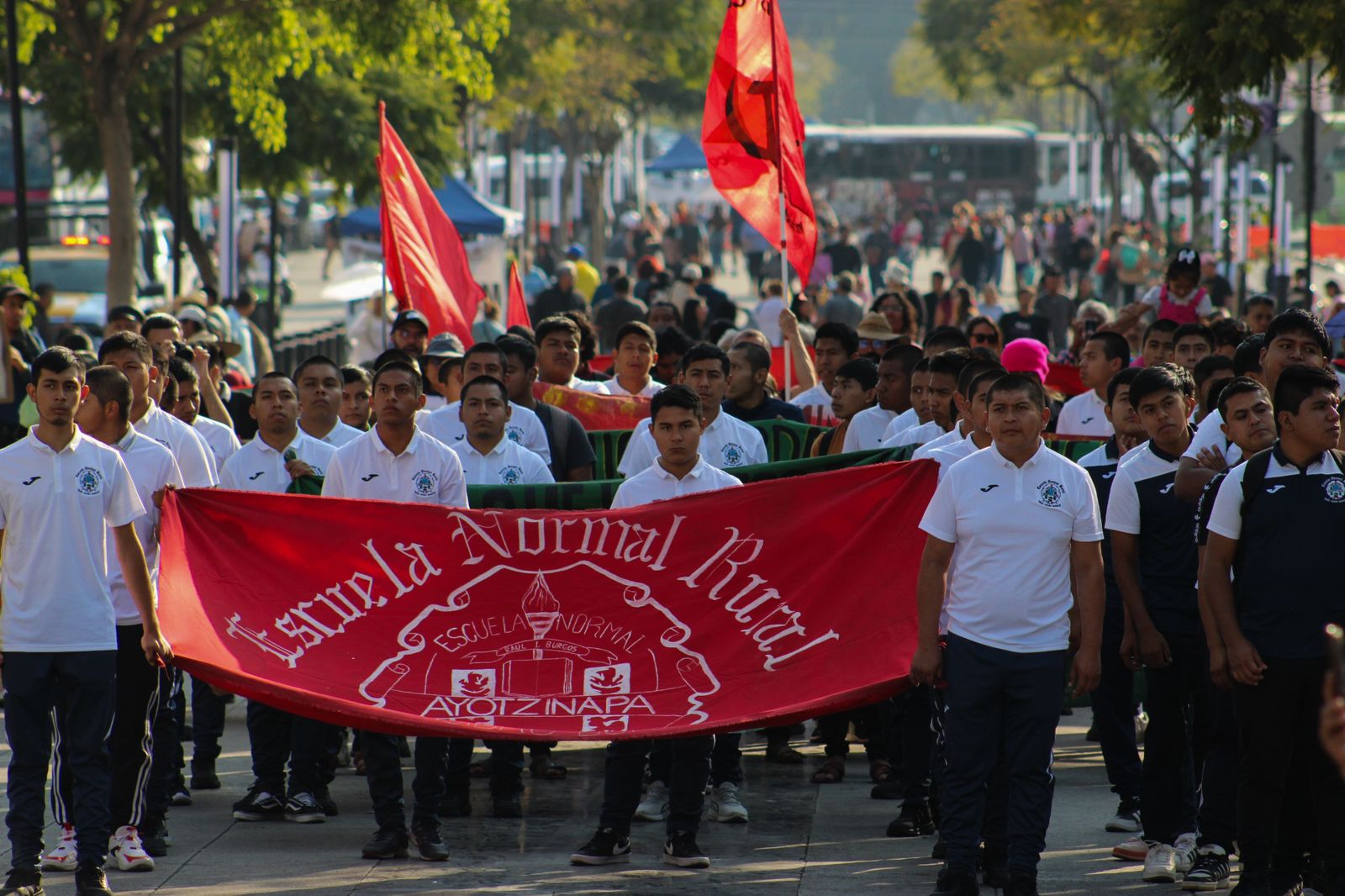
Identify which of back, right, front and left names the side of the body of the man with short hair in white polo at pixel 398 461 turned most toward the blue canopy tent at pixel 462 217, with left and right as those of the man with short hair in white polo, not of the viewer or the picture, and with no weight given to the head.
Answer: back

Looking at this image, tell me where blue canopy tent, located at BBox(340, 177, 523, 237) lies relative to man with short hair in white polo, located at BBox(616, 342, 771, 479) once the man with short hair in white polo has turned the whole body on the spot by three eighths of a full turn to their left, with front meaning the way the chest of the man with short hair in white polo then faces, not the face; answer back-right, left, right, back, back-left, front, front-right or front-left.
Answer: front-left

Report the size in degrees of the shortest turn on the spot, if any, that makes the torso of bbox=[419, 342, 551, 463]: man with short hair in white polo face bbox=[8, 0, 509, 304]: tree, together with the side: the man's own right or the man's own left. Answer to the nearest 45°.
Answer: approximately 180°

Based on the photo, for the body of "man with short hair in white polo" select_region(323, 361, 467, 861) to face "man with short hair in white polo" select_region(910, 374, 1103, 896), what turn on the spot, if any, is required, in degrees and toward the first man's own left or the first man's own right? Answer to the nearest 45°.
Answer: approximately 45° to the first man's own left

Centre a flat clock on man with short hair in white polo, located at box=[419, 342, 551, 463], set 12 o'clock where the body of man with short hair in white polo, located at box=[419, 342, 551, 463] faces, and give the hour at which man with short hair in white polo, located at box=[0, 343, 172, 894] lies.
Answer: man with short hair in white polo, located at box=[0, 343, 172, 894] is roughly at 1 o'clock from man with short hair in white polo, located at box=[419, 342, 551, 463].

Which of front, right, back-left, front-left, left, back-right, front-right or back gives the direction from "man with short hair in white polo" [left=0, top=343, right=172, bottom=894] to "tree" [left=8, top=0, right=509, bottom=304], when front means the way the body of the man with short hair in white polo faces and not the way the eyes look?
back

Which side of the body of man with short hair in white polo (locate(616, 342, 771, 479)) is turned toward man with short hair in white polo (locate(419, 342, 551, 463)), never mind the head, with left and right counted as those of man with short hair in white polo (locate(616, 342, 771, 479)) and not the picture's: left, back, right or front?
right

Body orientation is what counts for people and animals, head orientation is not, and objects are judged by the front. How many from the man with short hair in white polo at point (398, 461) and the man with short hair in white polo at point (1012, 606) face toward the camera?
2
